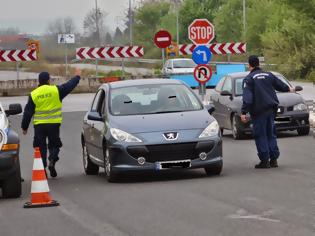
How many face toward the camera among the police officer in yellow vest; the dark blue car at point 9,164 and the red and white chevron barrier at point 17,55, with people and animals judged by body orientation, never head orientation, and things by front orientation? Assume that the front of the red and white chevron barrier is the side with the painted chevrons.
2

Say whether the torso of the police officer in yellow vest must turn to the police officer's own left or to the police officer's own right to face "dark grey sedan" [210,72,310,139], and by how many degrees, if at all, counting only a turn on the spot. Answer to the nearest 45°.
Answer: approximately 45° to the police officer's own right

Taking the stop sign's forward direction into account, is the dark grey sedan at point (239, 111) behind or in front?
in front

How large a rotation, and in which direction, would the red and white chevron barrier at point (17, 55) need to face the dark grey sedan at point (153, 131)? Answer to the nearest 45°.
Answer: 0° — it already faces it

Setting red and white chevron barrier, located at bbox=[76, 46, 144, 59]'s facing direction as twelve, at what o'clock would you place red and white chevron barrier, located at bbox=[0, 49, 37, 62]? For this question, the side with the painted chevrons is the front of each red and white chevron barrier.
red and white chevron barrier, located at bbox=[0, 49, 37, 62] is roughly at 3 o'clock from red and white chevron barrier, located at bbox=[76, 46, 144, 59].

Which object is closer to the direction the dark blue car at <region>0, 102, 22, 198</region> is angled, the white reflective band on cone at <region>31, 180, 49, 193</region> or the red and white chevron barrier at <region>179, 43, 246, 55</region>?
the white reflective band on cone

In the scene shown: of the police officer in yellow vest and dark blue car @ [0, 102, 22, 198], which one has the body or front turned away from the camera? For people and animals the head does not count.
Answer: the police officer in yellow vest

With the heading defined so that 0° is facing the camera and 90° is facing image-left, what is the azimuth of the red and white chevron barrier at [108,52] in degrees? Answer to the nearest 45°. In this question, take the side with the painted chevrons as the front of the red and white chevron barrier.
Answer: approximately 0°

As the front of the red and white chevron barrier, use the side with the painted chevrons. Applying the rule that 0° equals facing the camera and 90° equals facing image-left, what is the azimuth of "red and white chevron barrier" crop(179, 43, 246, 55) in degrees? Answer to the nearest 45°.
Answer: approximately 0°

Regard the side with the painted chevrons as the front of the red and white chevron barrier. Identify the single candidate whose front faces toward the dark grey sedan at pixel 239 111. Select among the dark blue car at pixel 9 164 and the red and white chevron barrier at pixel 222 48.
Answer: the red and white chevron barrier
